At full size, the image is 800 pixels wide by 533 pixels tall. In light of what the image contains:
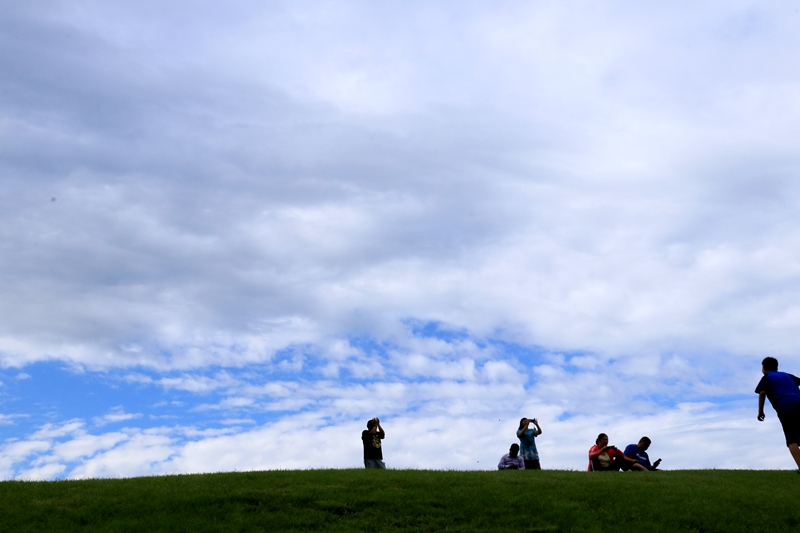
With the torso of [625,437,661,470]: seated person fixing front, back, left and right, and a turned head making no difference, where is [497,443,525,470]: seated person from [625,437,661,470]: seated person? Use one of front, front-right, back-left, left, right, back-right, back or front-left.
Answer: back-right

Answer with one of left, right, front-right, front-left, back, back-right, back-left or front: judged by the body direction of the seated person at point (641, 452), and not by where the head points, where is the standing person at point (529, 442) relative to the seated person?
back-right

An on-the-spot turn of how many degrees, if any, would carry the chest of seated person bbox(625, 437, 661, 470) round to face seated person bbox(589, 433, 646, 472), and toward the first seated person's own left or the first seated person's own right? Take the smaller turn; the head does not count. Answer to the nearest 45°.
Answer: approximately 135° to the first seated person's own right

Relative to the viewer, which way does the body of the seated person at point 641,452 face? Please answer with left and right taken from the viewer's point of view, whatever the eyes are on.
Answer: facing the viewer and to the right of the viewer

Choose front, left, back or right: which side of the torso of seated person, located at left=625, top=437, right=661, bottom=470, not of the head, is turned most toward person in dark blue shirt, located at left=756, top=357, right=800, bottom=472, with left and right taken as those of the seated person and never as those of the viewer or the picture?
front
